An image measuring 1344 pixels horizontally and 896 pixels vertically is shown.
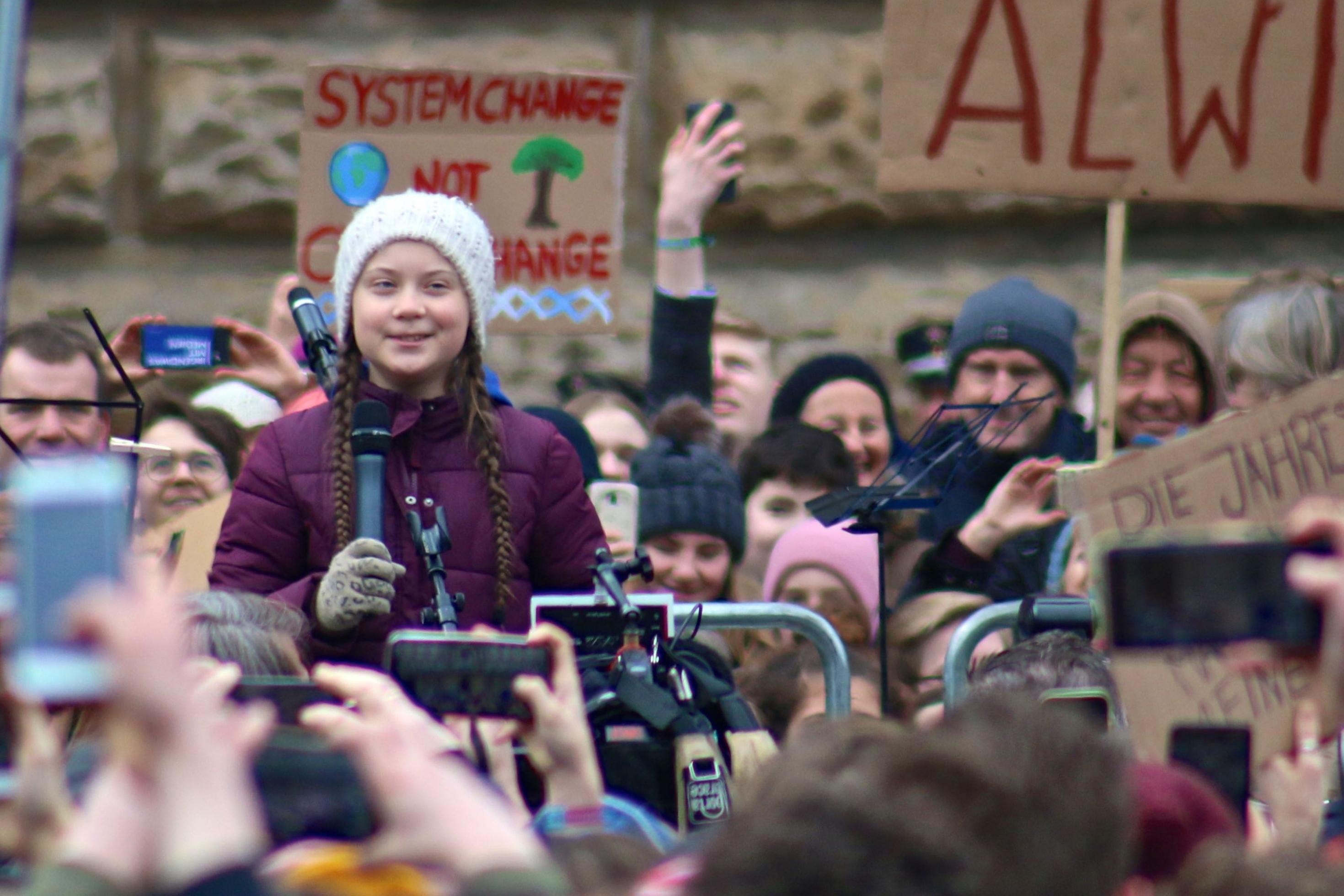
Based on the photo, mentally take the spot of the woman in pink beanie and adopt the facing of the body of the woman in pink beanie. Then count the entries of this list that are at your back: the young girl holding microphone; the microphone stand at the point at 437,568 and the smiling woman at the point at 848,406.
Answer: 1

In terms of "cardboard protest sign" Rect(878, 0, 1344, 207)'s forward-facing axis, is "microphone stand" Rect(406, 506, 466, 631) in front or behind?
in front

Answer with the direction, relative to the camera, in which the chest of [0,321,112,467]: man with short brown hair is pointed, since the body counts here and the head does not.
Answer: toward the camera

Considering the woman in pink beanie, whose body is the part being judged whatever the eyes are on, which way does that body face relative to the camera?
toward the camera

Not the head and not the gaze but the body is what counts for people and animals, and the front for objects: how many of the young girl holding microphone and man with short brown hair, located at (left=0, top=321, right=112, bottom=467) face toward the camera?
2

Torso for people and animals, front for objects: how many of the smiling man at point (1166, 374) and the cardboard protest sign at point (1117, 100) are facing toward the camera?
2

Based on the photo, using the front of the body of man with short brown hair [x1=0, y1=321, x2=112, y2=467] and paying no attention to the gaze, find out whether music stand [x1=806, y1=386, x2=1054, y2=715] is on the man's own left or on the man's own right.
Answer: on the man's own left

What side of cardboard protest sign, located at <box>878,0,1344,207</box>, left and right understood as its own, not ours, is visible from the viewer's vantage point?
front

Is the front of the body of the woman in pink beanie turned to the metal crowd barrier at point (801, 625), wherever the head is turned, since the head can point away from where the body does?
yes

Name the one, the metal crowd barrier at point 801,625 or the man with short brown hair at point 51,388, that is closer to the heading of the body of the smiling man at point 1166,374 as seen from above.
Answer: the metal crowd barrier

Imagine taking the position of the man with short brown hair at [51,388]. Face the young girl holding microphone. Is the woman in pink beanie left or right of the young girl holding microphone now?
left

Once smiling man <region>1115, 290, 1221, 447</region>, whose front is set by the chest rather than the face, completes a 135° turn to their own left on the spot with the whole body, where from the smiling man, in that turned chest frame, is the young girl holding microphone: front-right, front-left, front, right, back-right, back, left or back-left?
back
